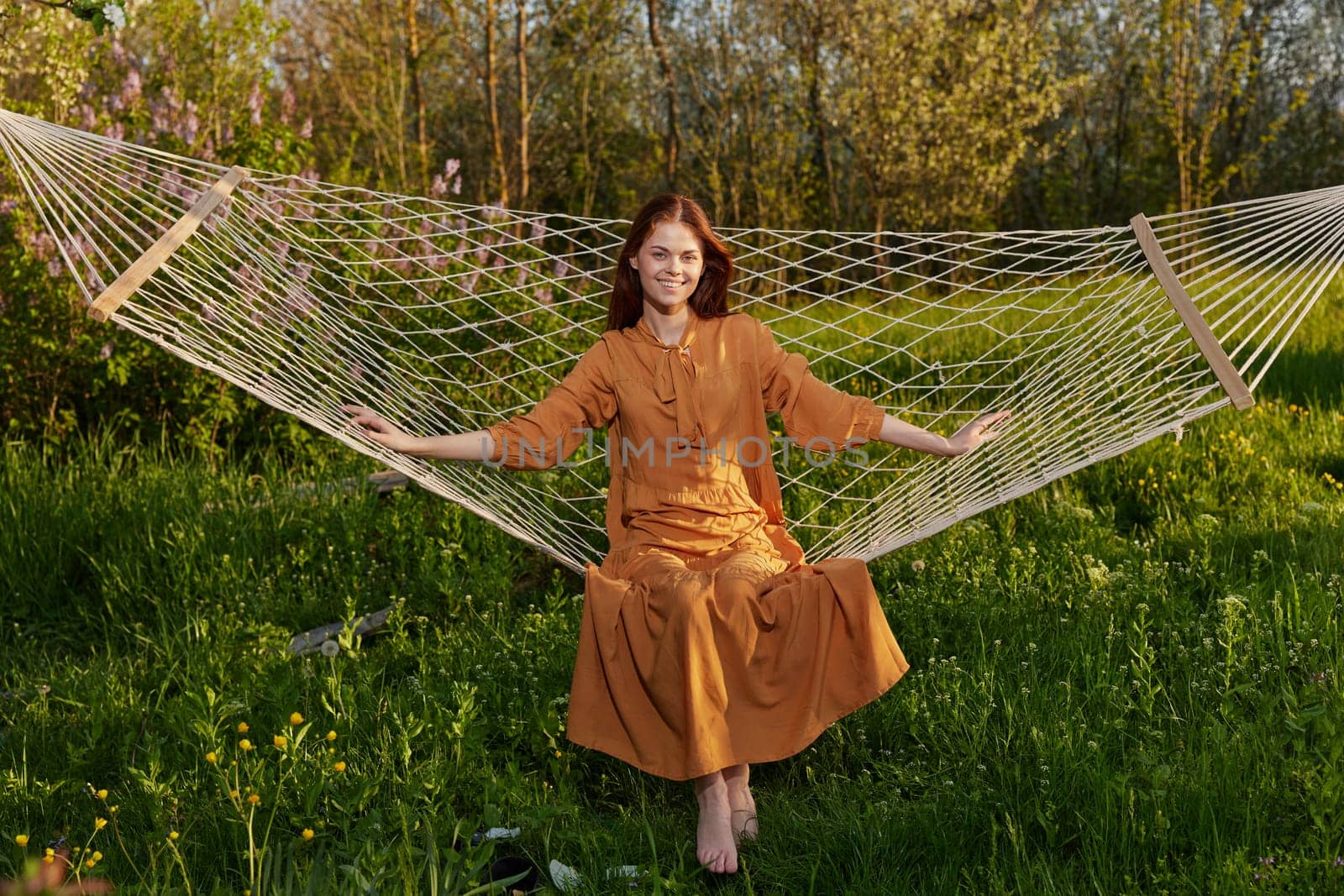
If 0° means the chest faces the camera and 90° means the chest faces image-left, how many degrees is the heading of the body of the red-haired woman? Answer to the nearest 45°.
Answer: approximately 0°

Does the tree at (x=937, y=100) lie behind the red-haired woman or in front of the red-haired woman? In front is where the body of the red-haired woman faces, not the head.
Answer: behind
